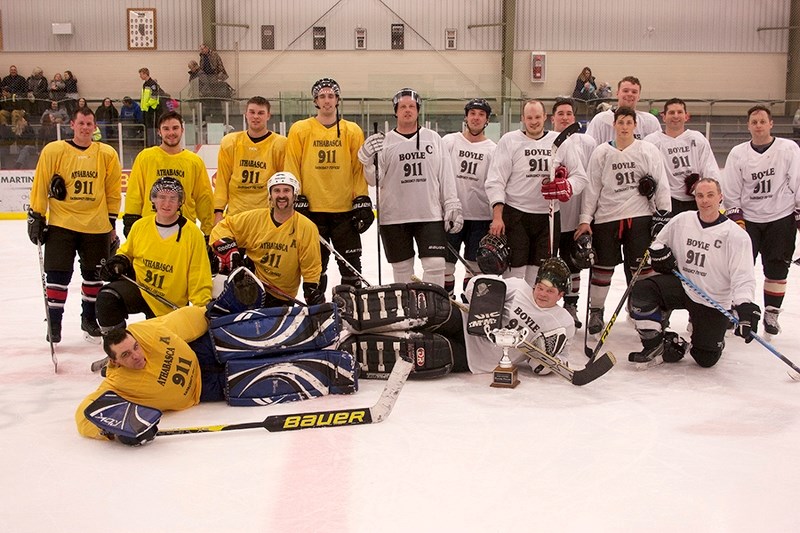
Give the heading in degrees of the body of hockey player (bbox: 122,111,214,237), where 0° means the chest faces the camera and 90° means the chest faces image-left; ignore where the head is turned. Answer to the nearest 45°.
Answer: approximately 0°

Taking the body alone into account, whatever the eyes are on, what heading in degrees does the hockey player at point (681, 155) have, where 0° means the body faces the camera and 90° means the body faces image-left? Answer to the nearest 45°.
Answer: approximately 0°

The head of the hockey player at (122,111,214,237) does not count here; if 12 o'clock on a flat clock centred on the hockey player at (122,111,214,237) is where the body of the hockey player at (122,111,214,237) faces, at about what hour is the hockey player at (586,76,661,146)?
the hockey player at (586,76,661,146) is roughly at 9 o'clock from the hockey player at (122,111,214,237).

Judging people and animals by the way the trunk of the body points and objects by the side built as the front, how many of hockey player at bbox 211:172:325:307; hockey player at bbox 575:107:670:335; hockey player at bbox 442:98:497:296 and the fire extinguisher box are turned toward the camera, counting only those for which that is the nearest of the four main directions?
4

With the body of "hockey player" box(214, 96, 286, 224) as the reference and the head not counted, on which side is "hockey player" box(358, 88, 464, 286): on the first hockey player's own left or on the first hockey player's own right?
on the first hockey player's own left

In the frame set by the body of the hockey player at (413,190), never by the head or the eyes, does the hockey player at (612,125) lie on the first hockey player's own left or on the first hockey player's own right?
on the first hockey player's own left

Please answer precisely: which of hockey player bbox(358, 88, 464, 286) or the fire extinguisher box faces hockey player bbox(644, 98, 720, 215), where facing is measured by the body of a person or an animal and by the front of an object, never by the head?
the fire extinguisher box

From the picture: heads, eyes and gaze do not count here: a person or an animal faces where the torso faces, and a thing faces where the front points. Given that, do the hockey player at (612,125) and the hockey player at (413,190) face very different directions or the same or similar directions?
same or similar directions

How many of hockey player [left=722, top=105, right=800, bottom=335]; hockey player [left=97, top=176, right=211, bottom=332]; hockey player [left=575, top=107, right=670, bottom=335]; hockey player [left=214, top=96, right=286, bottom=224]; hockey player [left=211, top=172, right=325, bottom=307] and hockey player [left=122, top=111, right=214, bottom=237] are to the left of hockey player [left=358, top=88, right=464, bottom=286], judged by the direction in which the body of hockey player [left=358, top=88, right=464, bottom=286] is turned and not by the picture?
2

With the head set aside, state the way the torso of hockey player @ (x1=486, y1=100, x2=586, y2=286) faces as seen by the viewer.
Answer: toward the camera

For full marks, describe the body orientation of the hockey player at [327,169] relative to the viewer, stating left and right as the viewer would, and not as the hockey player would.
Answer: facing the viewer

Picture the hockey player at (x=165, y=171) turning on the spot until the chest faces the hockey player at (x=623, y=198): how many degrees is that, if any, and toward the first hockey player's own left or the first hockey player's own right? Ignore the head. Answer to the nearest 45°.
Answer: approximately 90° to the first hockey player's own left

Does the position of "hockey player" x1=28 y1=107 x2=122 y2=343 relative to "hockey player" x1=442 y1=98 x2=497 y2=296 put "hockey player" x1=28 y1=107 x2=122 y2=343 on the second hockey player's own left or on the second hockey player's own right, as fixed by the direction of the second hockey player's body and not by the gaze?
on the second hockey player's own right

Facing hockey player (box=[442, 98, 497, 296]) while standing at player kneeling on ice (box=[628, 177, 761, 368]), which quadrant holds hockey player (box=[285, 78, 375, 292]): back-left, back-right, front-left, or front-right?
front-left
